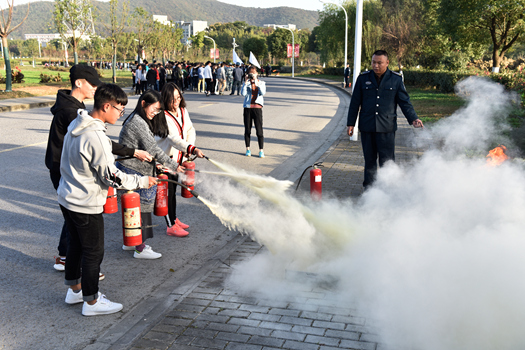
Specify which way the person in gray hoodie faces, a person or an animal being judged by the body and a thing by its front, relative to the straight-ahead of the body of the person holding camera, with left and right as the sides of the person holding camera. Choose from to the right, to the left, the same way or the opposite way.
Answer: to the left

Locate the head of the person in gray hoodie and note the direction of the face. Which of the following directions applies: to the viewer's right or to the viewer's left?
to the viewer's right

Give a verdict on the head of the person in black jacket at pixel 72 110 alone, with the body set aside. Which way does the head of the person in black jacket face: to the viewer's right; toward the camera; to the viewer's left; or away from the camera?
to the viewer's right

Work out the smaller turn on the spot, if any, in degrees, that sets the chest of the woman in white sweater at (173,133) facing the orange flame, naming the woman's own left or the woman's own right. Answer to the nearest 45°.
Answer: approximately 45° to the woman's own left

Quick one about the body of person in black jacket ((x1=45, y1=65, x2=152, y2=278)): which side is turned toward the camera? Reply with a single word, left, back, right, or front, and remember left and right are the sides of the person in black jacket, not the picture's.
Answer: right

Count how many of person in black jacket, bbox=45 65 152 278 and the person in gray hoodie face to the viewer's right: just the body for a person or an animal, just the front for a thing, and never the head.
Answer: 2

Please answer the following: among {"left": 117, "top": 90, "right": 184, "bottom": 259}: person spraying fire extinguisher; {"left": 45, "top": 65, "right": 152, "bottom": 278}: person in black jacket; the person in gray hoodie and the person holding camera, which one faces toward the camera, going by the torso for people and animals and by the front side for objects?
the person holding camera

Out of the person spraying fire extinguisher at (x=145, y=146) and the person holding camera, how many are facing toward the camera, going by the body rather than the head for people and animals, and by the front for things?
1

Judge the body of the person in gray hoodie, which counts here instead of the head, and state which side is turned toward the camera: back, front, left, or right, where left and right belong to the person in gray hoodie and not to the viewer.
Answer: right

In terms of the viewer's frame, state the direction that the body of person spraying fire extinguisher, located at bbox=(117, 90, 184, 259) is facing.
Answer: to the viewer's right

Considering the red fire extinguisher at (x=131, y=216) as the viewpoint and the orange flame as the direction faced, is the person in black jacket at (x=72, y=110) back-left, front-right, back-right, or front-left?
back-left

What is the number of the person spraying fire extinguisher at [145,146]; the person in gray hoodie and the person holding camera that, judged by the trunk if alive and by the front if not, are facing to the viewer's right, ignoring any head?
2

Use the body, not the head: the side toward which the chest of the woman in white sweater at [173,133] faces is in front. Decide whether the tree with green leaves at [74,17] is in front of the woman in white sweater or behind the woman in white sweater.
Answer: behind

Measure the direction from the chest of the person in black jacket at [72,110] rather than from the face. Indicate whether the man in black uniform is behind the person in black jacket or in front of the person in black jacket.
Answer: in front
